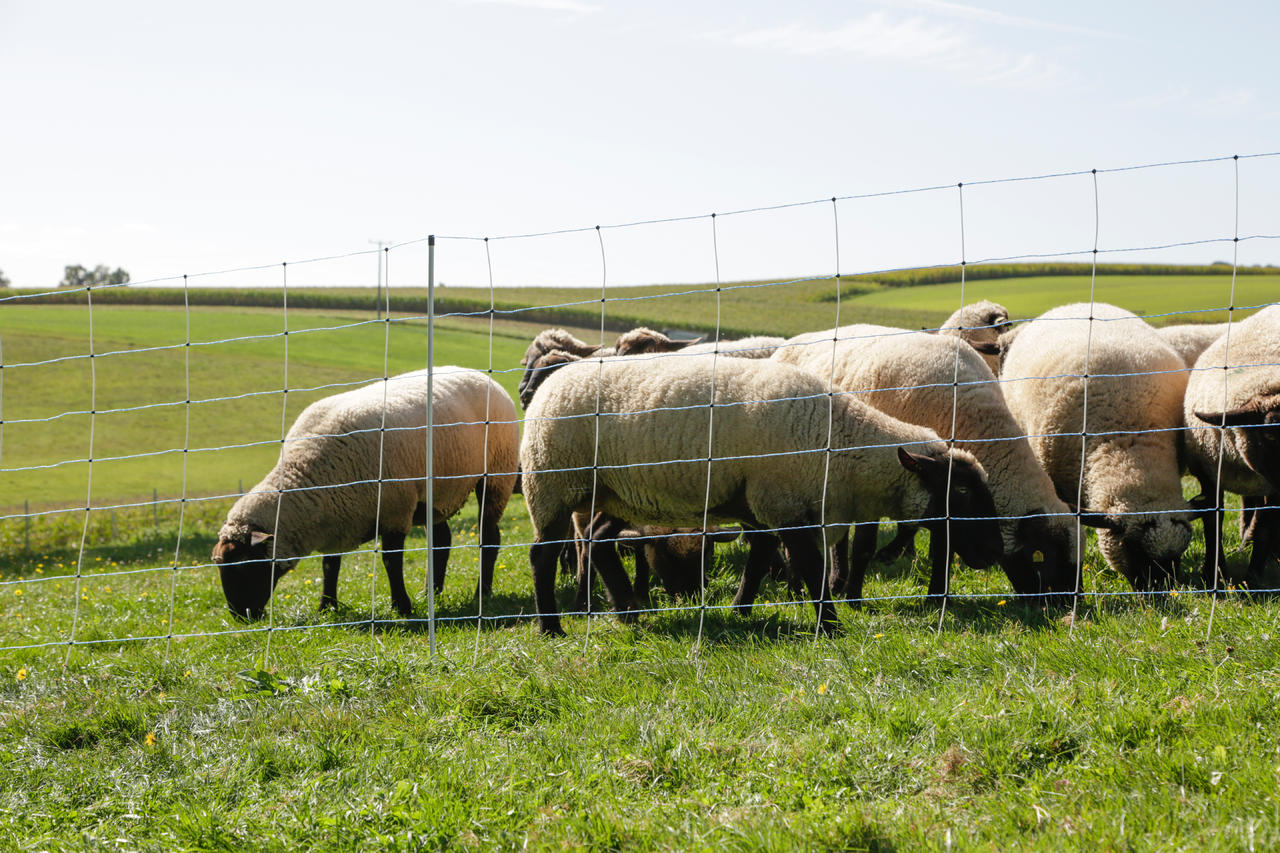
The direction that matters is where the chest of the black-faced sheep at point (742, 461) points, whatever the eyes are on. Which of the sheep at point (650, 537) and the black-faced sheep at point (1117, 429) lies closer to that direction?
the black-faced sheep

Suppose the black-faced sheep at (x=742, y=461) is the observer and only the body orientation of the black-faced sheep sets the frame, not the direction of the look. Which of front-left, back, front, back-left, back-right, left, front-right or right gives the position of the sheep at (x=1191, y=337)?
front-left

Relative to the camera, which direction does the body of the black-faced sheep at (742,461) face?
to the viewer's right

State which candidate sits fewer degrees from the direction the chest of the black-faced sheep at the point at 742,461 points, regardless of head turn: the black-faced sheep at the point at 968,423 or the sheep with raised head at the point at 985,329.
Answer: the black-faced sheep

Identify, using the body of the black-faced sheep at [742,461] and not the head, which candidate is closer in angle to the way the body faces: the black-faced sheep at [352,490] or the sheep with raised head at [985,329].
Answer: the sheep with raised head

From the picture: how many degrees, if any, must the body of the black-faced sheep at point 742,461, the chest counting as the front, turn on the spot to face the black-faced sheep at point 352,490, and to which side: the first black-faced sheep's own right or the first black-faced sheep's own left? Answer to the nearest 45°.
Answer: approximately 135° to the first black-faced sheep's own left

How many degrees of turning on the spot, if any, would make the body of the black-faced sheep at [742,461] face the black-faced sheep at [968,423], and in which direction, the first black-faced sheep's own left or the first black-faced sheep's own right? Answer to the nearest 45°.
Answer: approximately 45° to the first black-faced sheep's own left
